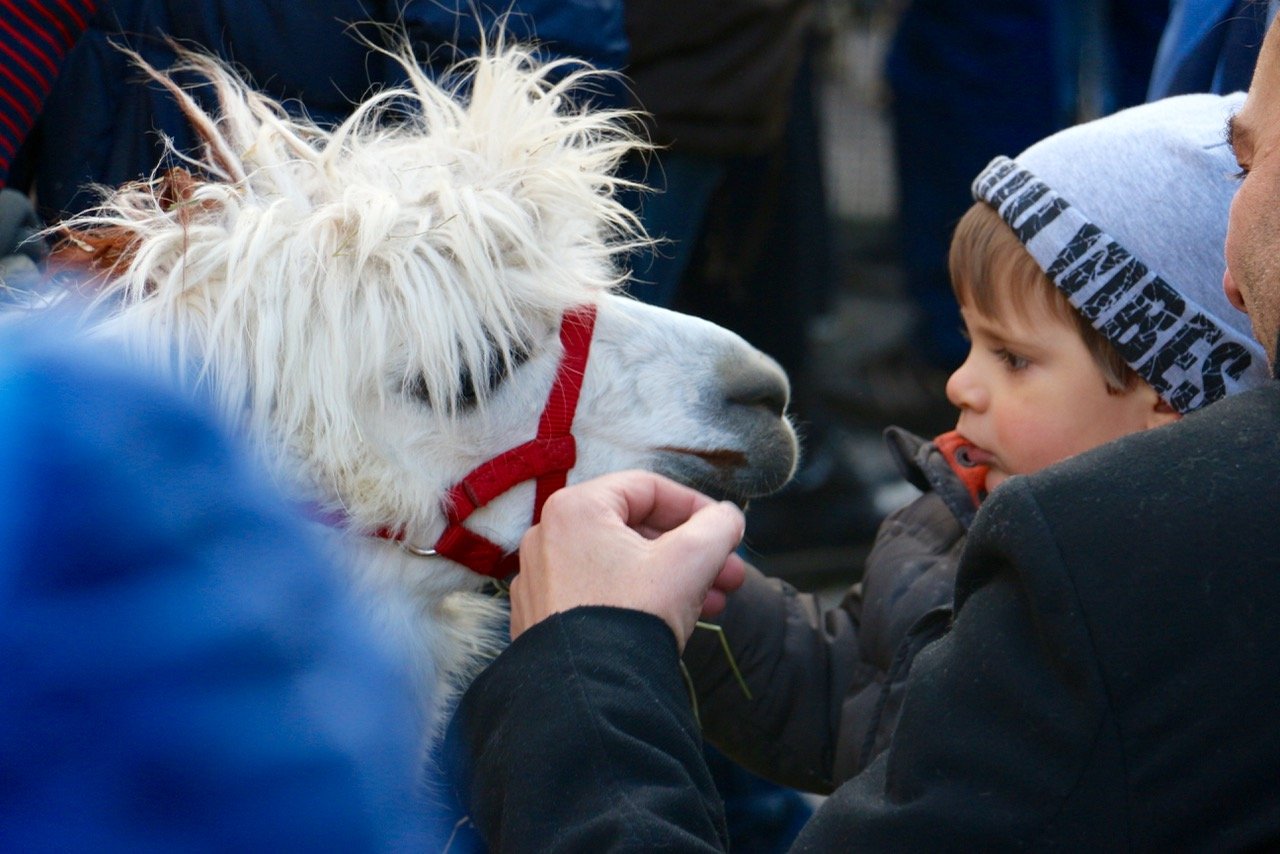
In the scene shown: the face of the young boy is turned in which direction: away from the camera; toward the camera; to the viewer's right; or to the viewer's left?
to the viewer's left

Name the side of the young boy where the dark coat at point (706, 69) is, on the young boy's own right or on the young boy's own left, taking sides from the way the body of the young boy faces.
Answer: on the young boy's own right

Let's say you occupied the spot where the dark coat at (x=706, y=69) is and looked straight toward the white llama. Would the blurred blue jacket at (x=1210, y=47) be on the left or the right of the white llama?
left

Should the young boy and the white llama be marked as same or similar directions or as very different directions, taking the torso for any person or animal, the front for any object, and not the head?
very different directions

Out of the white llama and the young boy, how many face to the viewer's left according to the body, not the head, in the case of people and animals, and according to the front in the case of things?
1

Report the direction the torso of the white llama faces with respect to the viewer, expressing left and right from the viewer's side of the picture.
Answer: facing to the right of the viewer

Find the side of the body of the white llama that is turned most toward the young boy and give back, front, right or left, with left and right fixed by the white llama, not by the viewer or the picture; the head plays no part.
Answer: front

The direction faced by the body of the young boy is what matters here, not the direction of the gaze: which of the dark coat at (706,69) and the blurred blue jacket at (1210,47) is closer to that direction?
the dark coat

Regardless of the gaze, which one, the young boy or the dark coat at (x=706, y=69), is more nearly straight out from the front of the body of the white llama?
the young boy

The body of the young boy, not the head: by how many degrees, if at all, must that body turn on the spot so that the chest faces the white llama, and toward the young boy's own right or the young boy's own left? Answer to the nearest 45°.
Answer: approximately 45° to the young boy's own left

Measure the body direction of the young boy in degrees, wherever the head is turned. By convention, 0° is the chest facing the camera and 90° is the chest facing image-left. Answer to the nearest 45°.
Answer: approximately 90°
